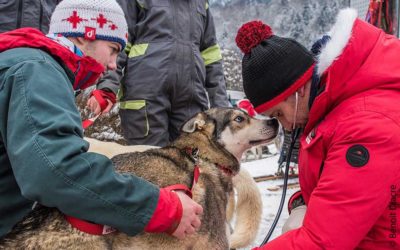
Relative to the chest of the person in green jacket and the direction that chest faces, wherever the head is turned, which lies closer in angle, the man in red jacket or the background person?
the man in red jacket

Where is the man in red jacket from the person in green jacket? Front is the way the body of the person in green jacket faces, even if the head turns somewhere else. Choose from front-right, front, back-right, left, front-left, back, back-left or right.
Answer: front

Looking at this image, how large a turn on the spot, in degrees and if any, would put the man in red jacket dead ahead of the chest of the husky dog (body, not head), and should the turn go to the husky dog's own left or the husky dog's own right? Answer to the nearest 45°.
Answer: approximately 45° to the husky dog's own right

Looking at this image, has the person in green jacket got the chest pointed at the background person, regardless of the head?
no

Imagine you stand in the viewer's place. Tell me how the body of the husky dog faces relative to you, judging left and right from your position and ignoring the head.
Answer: facing to the right of the viewer

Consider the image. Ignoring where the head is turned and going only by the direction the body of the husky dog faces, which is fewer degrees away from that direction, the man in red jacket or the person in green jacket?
the man in red jacket

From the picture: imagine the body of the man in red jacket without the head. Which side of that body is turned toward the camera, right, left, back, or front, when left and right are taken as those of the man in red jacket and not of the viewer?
left

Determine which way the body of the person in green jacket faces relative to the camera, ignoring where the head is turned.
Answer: to the viewer's right

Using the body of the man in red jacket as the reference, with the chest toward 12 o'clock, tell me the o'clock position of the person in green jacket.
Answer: The person in green jacket is roughly at 11 o'clock from the man in red jacket.

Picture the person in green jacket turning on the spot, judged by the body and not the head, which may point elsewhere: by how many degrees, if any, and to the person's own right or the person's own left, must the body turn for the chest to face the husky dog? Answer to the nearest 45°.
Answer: approximately 45° to the person's own left

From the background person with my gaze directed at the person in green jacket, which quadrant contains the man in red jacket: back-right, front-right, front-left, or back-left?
front-left

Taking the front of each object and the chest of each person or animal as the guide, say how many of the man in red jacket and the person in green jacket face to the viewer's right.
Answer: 1

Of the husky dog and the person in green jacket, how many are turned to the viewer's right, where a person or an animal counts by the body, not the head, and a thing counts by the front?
2

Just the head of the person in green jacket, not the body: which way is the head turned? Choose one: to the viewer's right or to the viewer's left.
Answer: to the viewer's right

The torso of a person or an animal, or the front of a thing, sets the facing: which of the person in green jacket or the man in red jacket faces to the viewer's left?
the man in red jacket

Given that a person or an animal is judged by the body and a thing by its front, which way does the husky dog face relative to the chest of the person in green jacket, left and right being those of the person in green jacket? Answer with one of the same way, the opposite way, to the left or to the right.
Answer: the same way

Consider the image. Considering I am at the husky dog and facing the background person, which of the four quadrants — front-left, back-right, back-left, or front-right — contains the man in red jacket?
back-right
